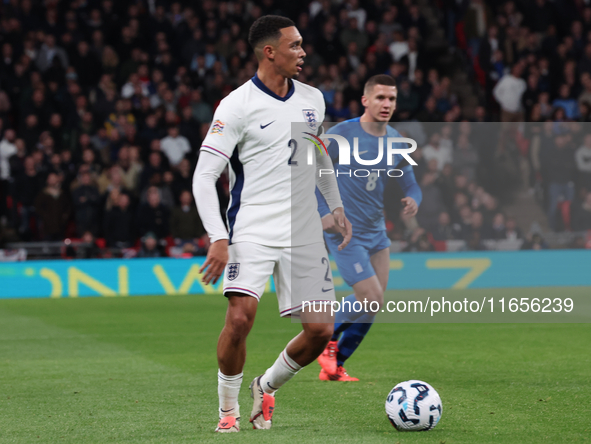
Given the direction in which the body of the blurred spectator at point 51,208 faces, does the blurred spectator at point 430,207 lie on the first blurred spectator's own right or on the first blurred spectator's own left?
on the first blurred spectator's own left

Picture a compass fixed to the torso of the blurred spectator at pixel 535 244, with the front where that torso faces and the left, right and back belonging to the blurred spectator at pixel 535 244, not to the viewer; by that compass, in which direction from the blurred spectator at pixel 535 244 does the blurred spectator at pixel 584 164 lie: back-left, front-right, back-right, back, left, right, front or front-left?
back-left

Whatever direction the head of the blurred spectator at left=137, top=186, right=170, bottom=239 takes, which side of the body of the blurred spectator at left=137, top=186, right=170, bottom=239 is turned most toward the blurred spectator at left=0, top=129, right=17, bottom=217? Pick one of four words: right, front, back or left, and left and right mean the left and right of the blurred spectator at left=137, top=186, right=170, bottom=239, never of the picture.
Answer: right

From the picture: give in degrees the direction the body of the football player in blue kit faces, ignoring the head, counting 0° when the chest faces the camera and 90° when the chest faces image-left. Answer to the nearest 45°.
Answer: approximately 315°

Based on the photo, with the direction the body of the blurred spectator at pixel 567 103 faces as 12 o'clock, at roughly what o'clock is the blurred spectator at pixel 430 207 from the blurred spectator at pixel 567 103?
the blurred spectator at pixel 430 207 is roughly at 1 o'clock from the blurred spectator at pixel 567 103.

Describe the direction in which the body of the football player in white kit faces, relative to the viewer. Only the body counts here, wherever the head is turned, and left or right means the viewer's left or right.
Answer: facing the viewer and to the right of the viewer

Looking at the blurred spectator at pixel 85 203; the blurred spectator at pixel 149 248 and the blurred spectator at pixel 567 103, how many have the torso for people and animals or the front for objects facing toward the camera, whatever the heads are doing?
3

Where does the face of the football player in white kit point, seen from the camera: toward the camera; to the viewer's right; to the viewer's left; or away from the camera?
to the viewer's right

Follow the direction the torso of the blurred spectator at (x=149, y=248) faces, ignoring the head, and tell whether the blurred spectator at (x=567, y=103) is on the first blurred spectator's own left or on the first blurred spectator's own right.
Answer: on the first blurred spectator's own left

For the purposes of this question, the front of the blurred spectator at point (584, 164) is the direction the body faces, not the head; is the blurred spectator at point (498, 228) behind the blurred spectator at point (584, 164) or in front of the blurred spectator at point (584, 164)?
in front

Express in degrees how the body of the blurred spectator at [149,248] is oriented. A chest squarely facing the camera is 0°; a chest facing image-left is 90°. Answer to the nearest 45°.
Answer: approximately 0°

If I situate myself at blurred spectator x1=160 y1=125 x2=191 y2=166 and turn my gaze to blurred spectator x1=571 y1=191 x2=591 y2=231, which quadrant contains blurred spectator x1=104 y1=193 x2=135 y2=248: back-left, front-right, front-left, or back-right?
back-right

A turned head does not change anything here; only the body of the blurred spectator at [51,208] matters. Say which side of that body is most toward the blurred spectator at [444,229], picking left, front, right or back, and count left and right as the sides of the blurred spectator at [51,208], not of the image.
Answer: left

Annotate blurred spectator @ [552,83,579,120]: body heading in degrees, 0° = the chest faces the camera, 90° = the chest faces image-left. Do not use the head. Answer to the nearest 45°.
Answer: approximately 0°
